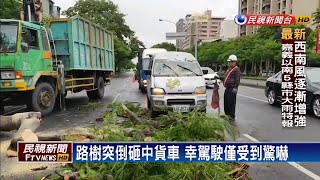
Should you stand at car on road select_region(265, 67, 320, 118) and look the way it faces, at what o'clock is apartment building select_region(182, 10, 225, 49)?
The apartment building is roughly at 3 o'clock from the car on road.

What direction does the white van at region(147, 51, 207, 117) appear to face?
toward the camera

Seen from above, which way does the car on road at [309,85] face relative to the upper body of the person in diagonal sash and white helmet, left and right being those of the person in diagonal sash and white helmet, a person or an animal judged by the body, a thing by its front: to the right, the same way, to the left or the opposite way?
to the left

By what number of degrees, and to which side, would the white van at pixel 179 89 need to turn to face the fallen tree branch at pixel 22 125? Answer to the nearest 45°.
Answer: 0° — it already faces it

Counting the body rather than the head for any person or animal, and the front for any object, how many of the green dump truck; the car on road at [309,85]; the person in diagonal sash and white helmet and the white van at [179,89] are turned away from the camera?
0

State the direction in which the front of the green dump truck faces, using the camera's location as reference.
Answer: facing the viewer and to the left of the viewer
